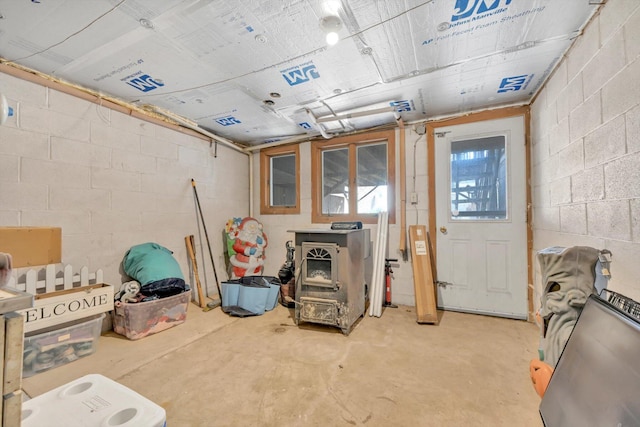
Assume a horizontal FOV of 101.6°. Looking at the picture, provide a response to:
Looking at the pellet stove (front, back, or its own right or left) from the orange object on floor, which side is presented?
left

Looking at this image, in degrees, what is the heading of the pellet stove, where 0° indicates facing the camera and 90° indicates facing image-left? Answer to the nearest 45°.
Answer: approximately 45°

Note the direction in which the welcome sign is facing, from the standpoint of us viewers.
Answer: facing the viewer and to the right of the viewer

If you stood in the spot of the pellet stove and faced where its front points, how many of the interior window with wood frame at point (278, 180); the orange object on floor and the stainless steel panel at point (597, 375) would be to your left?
2

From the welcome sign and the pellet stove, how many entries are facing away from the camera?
0

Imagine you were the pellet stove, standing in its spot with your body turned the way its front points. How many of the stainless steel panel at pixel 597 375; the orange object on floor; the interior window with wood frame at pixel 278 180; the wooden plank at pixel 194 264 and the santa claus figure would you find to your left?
2

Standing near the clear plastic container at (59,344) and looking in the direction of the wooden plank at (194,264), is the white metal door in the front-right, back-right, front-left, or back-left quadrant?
front-right

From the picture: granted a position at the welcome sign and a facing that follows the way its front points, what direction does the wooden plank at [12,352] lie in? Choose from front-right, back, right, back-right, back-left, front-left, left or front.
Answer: front-right

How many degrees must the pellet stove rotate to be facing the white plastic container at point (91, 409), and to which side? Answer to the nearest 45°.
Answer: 0° — it already faces it

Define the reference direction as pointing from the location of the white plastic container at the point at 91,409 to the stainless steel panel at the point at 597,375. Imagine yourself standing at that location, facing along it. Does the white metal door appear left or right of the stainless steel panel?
left

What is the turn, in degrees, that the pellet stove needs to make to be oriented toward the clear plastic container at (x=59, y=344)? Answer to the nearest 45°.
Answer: approximately 45° to its right
